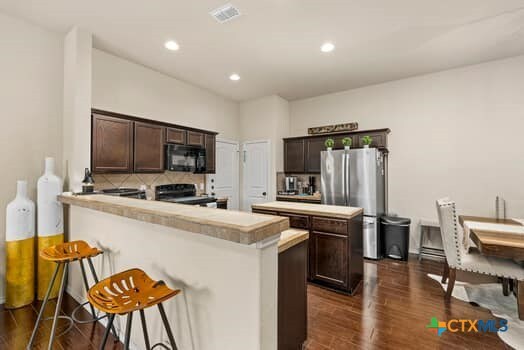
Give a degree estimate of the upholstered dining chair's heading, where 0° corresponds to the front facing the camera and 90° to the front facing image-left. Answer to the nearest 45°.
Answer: approximately 270°

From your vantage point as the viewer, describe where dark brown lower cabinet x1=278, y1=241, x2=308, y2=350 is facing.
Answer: facing away from the viewer and to the right of the viewer

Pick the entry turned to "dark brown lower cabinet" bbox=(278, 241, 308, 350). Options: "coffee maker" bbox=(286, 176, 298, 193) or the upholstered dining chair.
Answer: the coffee maker

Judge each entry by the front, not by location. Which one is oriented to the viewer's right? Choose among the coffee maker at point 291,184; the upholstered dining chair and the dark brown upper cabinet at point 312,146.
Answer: the upholstered dining chair

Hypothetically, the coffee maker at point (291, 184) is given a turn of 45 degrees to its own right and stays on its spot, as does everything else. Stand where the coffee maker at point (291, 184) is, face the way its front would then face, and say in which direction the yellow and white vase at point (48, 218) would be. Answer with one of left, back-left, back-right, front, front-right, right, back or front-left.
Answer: front

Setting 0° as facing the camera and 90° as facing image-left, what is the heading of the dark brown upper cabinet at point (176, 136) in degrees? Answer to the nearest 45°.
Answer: approximately 315°

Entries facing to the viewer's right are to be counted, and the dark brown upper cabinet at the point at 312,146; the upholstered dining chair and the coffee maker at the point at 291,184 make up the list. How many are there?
1

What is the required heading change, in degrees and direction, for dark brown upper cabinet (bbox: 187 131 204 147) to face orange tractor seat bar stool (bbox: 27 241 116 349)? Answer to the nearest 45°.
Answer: approximately 90° to its right

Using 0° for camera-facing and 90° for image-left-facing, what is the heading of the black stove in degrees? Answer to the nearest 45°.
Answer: approximately 315°
